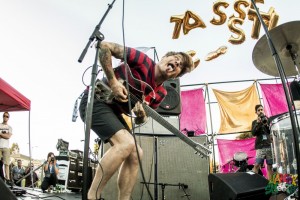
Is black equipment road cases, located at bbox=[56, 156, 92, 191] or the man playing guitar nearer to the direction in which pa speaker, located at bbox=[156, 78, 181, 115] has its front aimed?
the man playing guitar

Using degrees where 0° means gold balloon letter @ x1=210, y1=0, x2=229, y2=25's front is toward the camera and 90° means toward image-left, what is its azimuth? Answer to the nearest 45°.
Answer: approximately 0°

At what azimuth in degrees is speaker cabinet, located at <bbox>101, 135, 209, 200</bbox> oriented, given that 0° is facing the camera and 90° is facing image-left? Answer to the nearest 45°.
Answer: approximately 0°

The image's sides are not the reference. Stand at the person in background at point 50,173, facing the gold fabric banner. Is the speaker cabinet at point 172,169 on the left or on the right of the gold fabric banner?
right

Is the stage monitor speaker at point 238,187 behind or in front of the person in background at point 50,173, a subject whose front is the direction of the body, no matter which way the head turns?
in front

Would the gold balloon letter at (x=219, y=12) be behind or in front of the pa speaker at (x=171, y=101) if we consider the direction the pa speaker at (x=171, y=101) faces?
behind

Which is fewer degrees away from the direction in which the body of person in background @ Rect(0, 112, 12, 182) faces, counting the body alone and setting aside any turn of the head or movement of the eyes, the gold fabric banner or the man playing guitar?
the man playing guitar
